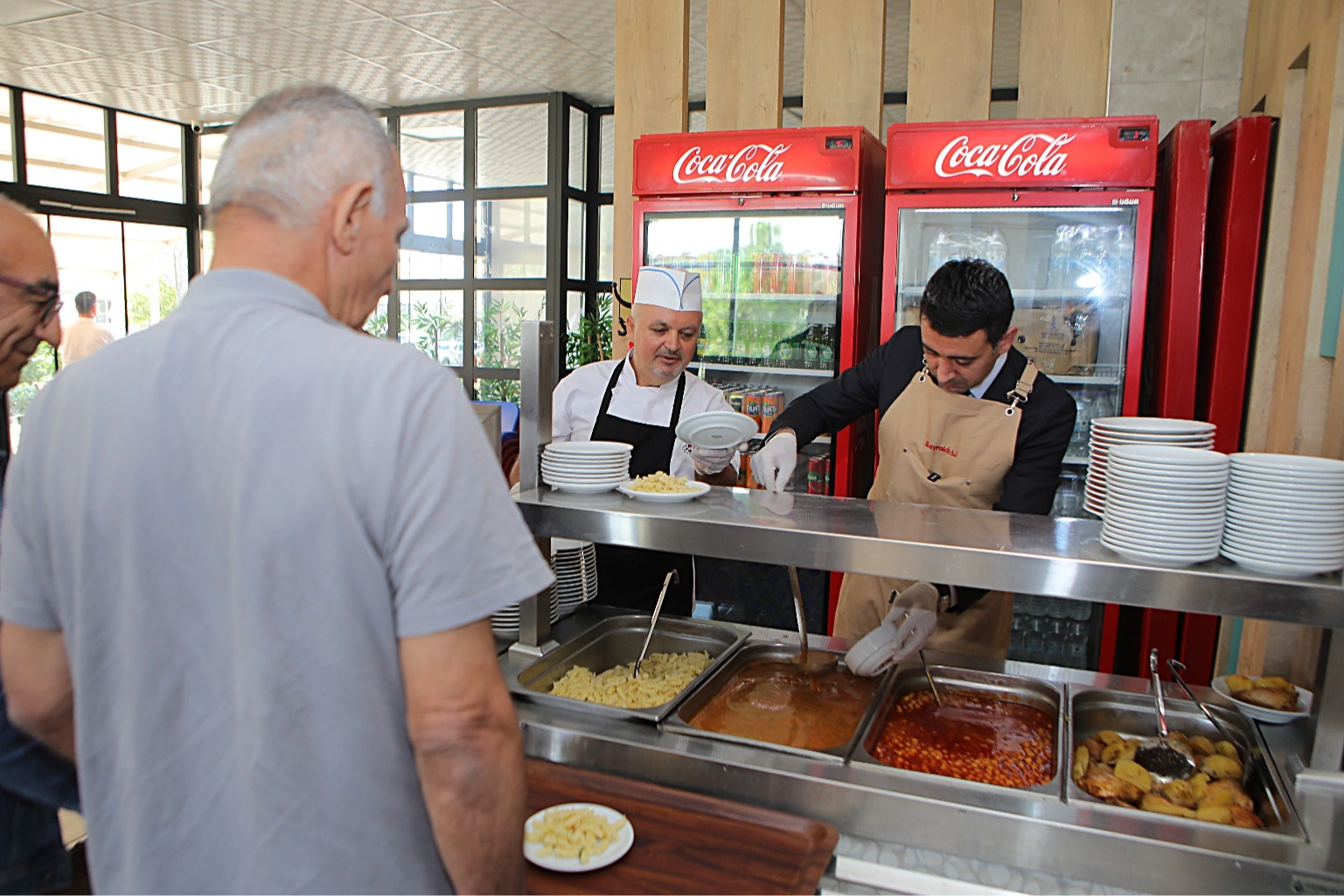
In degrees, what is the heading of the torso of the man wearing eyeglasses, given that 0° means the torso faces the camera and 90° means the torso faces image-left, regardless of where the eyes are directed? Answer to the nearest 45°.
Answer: approximately 270°

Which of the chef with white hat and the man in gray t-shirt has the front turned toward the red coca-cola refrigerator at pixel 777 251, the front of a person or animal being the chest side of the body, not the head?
the man in gray t-shirt

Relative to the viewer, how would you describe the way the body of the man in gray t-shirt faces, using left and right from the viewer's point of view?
facing away from the viewer and to the right of the viewer

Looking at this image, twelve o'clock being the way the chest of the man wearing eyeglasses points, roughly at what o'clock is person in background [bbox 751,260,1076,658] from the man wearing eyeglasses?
The person in background is roughly at 12 o'clock from the man wearing eyeglasses.

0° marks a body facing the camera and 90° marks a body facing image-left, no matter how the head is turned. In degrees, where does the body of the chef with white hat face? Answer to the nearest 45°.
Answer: approximately 315°

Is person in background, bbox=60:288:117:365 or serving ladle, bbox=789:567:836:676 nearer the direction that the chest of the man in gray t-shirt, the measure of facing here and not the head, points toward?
the serving ladle
